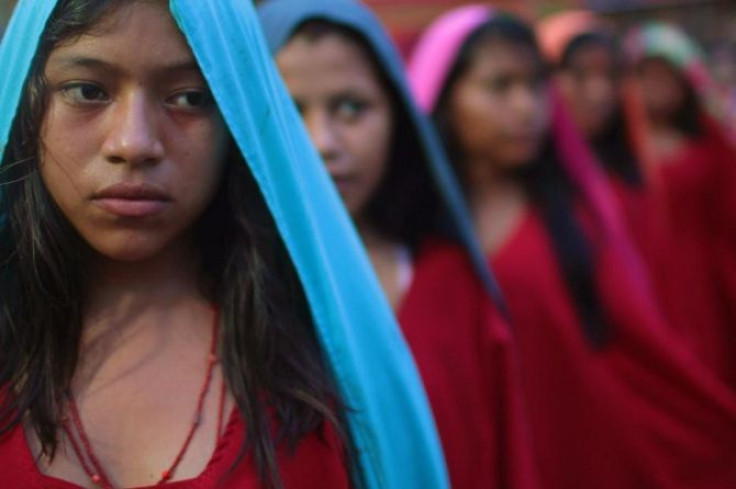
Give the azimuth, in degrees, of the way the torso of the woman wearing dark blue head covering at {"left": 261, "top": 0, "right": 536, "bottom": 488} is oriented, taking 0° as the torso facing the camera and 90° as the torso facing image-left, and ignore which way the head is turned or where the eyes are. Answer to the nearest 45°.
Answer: approximately 45°

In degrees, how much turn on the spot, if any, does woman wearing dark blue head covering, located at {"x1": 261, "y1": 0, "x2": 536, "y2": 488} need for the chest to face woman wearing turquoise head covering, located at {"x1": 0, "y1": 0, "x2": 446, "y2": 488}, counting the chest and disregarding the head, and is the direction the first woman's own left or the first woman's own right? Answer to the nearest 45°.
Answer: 0° — they already face them

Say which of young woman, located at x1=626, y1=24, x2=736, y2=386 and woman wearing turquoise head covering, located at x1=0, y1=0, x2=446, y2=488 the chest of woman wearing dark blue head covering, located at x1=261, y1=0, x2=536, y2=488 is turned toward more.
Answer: the woman wearing turquoise head covering

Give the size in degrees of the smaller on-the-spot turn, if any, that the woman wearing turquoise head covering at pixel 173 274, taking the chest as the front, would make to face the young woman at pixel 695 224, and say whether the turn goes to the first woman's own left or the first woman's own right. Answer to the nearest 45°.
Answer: approximately 135° to the first woman's own left

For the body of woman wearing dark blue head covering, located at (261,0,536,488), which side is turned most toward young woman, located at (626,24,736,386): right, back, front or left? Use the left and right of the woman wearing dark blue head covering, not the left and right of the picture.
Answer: back

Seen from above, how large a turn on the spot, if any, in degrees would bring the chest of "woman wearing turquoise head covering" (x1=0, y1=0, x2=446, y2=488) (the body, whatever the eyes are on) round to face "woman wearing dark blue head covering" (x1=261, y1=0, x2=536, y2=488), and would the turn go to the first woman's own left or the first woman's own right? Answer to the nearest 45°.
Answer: approximately 135° to the first woman's own left

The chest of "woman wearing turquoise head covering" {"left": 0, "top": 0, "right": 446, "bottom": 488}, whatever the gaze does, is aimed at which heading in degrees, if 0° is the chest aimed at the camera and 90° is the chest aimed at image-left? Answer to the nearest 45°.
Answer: approximately 0°

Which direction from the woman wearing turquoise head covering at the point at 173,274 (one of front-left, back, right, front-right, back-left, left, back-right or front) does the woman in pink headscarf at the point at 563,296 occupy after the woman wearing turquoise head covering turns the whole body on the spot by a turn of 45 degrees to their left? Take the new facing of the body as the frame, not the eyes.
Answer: left
